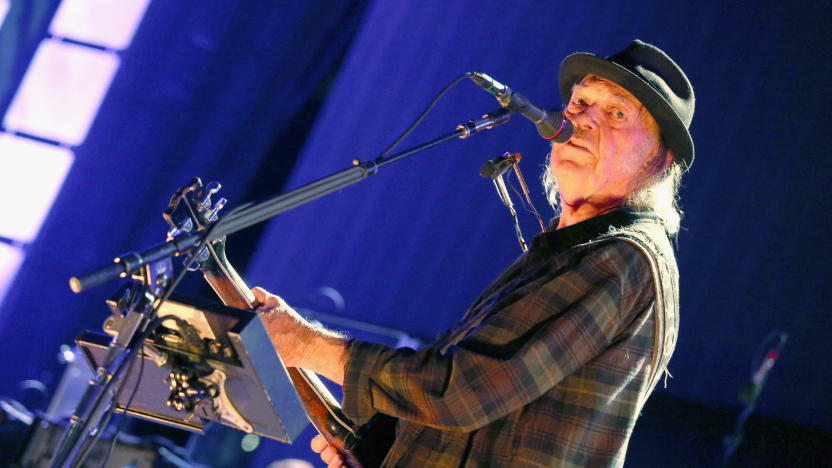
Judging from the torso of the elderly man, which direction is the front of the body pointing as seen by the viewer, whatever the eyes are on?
to the viewer's left

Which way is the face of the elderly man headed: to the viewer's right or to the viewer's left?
to the viewer's left

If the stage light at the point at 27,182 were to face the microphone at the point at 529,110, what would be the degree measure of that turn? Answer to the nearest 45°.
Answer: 0° — it already faces it

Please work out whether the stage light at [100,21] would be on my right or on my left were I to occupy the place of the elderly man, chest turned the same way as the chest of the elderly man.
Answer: on my right

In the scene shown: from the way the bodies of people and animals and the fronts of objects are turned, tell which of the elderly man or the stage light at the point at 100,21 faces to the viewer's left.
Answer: the elderly man

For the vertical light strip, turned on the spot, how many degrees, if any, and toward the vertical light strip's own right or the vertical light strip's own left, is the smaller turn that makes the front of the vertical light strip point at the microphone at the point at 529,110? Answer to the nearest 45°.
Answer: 0° — it already faces it

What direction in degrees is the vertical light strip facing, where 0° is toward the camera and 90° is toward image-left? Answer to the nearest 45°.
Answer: approximately 0°

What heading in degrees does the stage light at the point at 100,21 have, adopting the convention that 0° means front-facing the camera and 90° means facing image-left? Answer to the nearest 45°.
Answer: approximately 0°

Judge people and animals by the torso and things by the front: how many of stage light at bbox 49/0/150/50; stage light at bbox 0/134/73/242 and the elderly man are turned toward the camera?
2
